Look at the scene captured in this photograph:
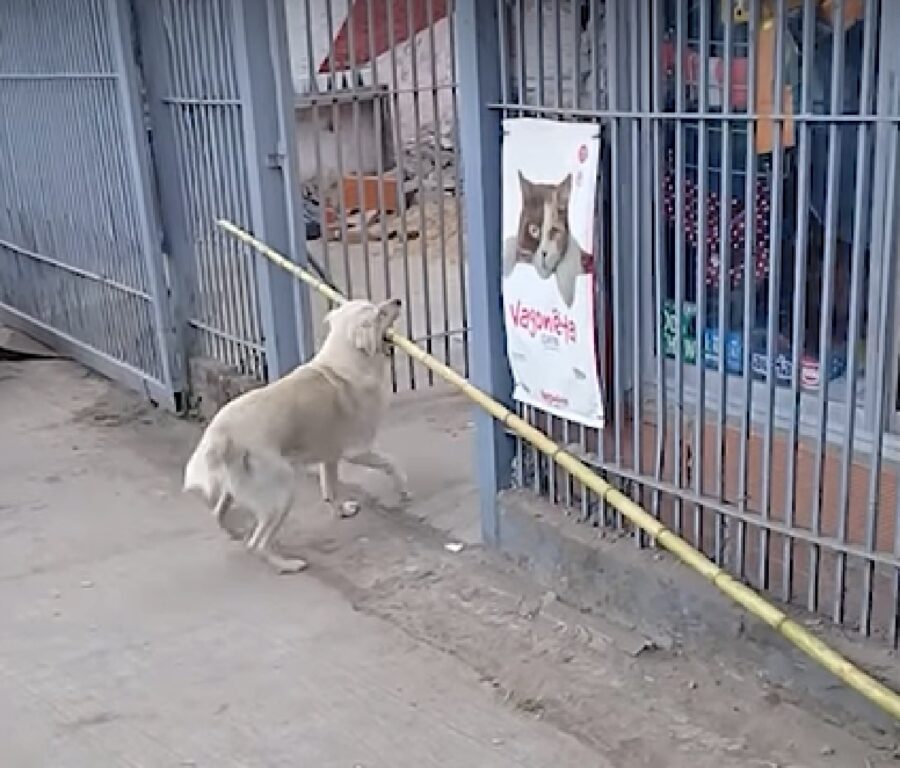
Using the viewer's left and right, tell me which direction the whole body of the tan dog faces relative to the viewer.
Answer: facing away from the viewer and to the right of the viewer

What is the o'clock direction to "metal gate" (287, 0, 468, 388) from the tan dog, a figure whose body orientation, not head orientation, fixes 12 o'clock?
The metal gate is roughly at 11 o'clock from the tan dog.

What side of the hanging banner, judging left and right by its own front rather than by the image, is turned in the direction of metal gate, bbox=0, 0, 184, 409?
right

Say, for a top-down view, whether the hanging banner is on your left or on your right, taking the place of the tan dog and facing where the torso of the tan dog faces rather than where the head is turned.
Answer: on your right

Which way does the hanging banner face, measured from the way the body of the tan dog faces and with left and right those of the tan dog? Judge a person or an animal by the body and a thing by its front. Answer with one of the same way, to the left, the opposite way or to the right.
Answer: the opposite way

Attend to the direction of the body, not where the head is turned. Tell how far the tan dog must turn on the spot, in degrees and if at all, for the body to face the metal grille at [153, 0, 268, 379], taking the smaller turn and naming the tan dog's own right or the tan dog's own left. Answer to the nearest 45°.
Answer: approximately 45° to the tan dog's own left

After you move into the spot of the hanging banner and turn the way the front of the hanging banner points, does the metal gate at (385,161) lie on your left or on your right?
on your right

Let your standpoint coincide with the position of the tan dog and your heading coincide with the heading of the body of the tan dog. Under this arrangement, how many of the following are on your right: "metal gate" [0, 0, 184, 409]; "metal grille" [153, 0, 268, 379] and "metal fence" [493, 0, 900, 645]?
1

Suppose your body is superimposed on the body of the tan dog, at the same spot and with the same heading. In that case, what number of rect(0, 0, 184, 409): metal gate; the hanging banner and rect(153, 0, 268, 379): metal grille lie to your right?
1

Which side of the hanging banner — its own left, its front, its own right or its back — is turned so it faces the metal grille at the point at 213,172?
right

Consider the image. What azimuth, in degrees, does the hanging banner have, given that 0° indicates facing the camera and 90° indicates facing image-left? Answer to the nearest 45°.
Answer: approximately 45°
